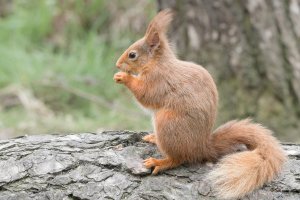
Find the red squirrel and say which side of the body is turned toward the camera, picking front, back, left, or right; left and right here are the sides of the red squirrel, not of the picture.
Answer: left
